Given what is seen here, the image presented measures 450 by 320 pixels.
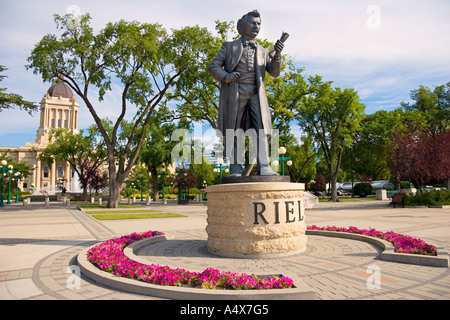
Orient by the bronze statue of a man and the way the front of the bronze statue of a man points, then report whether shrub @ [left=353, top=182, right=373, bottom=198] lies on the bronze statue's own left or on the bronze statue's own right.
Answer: on the bronze statue's own left

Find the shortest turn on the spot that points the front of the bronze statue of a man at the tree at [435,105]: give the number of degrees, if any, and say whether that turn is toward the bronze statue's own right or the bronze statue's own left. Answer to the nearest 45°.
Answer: approximately 90° to the bronze statue's own left

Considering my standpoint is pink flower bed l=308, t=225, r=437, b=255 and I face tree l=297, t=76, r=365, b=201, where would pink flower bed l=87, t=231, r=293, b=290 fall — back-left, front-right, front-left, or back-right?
back-left

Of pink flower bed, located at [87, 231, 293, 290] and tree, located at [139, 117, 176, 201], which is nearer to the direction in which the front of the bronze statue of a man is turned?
the pink flower bed

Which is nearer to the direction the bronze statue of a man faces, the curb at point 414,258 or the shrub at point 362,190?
the curb

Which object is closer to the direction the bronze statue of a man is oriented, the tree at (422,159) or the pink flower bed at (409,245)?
the pink flower bed

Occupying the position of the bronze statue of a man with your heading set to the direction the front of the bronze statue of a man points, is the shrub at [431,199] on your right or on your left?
on your left

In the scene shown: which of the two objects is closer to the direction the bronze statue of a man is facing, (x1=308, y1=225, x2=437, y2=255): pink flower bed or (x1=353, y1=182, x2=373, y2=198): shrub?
the pink flower bed

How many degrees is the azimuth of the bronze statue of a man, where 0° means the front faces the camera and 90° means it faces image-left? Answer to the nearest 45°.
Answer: approximately 315°

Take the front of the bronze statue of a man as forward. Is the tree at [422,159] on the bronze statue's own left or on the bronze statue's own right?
on the bronze statue's own left

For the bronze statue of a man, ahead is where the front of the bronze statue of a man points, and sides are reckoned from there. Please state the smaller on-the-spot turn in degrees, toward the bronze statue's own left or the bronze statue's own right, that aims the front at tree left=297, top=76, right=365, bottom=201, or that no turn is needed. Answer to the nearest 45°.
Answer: approximately 135° to the bronze statue's own left
